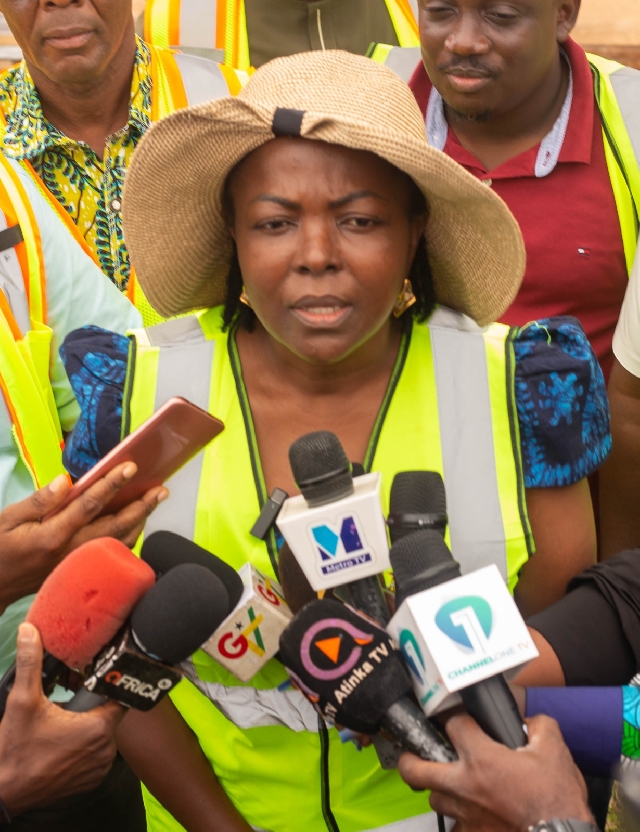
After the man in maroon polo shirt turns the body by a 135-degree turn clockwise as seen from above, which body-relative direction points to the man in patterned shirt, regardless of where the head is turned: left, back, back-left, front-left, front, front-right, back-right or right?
left

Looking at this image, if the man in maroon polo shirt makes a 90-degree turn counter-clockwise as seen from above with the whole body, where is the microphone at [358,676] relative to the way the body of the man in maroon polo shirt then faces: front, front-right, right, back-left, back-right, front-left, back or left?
front-right

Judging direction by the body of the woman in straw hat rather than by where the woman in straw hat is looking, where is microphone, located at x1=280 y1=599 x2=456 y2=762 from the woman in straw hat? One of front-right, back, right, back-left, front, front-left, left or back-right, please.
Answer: front

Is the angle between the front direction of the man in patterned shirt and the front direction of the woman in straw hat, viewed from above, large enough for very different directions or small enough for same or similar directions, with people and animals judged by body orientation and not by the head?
same or similar directions

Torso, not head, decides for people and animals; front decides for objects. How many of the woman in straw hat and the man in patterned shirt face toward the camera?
2

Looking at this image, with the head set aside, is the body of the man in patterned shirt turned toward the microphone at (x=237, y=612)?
yes

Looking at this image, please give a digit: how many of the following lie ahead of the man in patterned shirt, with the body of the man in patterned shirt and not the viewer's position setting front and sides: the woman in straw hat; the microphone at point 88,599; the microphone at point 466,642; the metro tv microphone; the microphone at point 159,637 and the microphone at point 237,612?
6

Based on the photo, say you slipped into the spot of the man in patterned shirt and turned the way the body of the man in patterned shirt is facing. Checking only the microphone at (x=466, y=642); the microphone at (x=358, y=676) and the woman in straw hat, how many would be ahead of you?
3

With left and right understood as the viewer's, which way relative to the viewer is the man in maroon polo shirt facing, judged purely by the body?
facing the viewer and to the left of the viewer

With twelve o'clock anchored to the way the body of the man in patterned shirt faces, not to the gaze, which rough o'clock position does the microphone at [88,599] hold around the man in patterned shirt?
The microphone is roughly at 12 o'clock from the man in patterned shirt.

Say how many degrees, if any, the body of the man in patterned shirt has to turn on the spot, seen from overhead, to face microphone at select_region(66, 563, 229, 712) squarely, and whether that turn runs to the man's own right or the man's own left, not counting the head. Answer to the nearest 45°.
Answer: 0° — they already face it

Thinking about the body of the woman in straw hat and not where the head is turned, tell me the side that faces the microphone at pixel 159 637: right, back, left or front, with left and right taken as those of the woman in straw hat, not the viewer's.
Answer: front

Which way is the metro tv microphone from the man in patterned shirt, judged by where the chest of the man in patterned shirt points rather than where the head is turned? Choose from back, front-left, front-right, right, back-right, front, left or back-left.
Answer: front

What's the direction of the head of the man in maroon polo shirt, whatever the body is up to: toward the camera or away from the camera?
toward the camera

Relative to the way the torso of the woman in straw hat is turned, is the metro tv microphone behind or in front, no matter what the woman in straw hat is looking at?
in front

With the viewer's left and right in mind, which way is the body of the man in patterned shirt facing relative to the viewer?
facing the viewer
